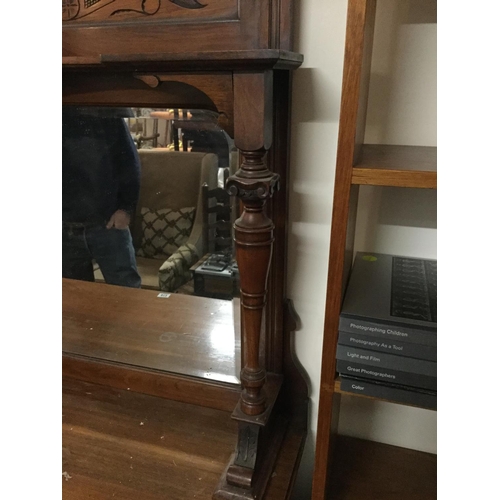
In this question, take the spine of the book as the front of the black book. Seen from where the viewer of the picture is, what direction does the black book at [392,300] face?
facing the viewer

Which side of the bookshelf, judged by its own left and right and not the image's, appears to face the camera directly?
front
